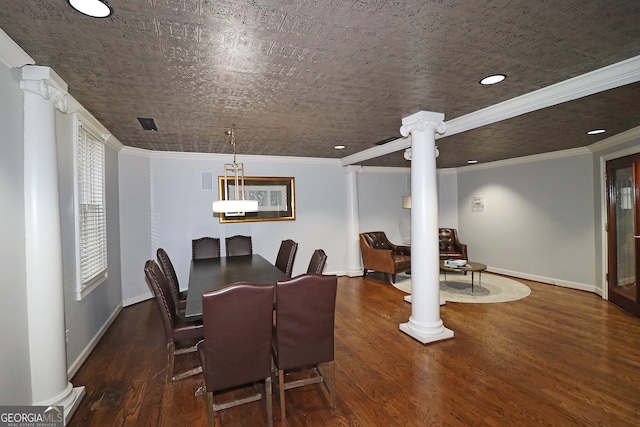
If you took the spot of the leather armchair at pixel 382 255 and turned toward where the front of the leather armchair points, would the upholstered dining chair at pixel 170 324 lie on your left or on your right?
on your right

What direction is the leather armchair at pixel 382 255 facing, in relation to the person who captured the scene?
facing the viewer and to the right of the viewer

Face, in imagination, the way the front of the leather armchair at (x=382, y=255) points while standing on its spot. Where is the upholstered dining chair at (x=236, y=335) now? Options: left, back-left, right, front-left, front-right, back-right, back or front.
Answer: front-right

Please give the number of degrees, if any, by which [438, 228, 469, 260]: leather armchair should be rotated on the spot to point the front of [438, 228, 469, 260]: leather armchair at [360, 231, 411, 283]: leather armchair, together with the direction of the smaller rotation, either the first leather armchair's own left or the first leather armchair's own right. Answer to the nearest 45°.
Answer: approximately 45° to the first leather armchair's own right

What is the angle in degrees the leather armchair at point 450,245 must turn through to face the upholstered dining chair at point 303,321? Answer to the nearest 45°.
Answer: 0° — it already faces it

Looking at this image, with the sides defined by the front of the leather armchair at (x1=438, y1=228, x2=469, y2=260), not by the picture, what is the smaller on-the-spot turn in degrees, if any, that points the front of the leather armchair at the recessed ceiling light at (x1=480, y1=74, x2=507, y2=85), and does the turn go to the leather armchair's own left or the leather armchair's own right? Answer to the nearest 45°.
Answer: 0° — it already faces it

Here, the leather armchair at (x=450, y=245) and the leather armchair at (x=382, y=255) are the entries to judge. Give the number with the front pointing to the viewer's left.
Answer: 0

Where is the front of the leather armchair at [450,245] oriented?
toward the camera

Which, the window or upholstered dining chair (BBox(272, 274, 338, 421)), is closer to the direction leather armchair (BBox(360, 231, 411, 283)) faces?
the upholstered dining chair

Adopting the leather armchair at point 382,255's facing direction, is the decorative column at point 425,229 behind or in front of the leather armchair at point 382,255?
in front

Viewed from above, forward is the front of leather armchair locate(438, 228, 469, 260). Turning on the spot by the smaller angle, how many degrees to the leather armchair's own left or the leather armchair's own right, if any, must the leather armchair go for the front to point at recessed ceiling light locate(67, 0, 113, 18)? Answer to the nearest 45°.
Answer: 0° — it already faces it

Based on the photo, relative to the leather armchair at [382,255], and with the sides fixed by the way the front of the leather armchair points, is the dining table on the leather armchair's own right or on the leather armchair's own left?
on the leather armchair's own right

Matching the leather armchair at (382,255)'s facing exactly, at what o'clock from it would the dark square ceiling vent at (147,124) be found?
The dark square ceiling vent is roughly at 3 o'clock from the leather armchair.
